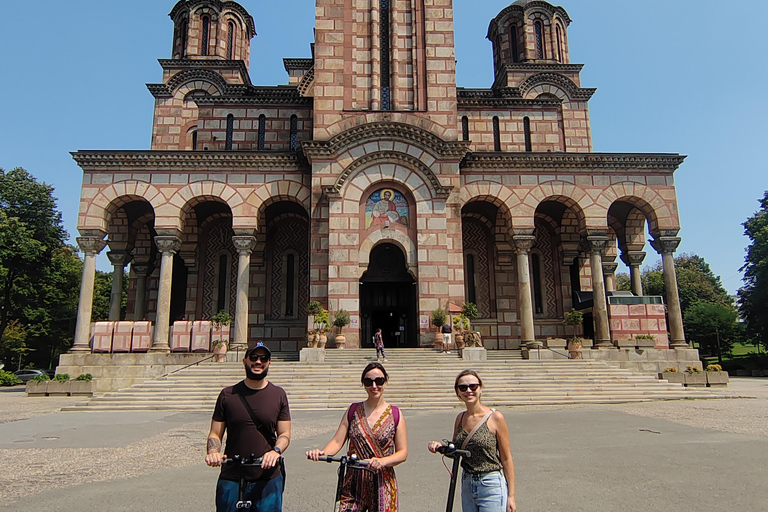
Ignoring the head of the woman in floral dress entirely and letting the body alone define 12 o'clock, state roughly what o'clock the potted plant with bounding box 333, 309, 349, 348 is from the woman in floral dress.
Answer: The potted plant is roughly at 6 o'clock from the woman in floral dress.

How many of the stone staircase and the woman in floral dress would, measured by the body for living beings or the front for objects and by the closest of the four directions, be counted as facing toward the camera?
2

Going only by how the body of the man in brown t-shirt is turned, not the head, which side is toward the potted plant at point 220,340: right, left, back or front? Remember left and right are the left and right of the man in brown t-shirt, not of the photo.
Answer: back

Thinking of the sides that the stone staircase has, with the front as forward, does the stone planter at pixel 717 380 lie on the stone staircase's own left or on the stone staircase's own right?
on the stone staircase's own left

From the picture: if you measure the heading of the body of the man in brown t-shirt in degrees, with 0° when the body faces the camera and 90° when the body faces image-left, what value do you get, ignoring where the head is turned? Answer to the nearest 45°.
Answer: approximately 0°

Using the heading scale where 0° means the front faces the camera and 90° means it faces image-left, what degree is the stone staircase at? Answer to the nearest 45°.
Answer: approximately 0°

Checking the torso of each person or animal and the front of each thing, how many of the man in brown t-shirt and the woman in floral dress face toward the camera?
2

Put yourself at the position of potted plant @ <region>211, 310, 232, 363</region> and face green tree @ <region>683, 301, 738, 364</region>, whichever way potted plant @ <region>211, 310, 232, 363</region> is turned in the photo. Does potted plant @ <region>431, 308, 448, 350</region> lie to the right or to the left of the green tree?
right

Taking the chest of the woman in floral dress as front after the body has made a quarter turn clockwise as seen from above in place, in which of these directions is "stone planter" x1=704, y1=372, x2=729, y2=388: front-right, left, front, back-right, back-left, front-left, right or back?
back-right

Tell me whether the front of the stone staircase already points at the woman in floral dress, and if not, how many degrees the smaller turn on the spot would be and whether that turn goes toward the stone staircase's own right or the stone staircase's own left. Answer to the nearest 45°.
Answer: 0° — it already faces them

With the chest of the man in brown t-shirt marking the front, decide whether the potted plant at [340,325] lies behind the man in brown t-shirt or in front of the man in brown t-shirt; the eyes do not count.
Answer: behind

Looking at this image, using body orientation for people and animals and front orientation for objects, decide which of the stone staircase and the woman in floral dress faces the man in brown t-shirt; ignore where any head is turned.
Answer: the stone staircase
